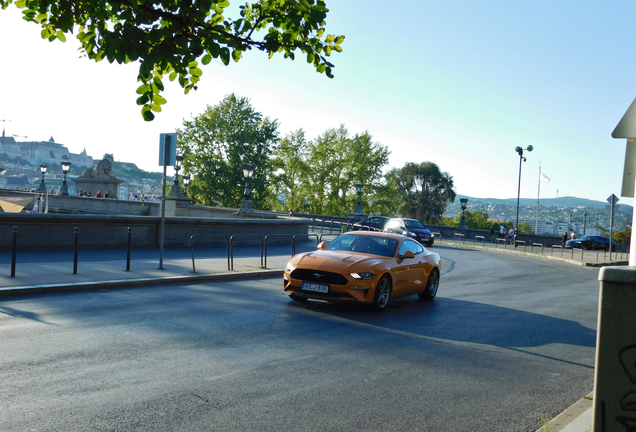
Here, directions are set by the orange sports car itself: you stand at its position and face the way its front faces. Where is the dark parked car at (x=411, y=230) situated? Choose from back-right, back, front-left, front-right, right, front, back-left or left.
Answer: back-right

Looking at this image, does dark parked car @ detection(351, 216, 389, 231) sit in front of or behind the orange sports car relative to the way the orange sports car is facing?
behind

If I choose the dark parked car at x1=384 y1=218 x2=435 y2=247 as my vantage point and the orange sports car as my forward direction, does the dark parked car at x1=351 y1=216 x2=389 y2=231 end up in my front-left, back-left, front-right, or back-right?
back-right

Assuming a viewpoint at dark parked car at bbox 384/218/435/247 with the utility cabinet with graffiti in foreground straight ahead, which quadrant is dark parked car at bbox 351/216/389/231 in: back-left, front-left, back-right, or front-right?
back-right

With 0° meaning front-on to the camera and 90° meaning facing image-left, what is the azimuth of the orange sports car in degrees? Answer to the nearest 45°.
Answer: approximately 45°

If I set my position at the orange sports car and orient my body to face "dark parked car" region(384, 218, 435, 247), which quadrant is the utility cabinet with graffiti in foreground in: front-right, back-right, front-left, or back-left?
back-right
